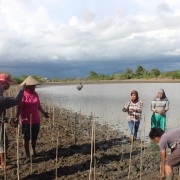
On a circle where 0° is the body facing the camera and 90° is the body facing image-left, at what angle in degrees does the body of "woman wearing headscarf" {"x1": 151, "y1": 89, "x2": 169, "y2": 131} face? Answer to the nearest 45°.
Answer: approximately 0°

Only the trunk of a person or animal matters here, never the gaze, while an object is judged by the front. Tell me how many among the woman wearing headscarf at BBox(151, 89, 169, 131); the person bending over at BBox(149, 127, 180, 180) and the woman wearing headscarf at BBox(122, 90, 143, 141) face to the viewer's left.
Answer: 1

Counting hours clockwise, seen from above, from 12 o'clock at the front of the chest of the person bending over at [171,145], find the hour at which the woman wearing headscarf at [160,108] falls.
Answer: The woman wearing headscarf is roughly at 3 o'clock from the person bending over.

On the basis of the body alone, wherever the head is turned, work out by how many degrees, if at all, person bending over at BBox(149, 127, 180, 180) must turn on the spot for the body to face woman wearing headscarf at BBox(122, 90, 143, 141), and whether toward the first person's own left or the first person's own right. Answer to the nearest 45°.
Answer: approximately 90° to the first person's own right

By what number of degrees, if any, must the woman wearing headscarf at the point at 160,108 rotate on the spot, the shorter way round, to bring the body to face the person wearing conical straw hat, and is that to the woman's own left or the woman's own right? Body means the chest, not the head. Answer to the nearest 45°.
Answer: approximately 45° to the woman's own right

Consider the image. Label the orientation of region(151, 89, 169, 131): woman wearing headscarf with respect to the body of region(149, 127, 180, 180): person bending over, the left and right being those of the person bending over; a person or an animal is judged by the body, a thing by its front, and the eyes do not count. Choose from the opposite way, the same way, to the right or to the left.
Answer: to the left

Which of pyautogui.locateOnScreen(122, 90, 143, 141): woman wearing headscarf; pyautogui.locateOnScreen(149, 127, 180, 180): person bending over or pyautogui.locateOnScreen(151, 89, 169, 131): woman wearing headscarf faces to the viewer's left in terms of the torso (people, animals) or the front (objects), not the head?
the person bending over

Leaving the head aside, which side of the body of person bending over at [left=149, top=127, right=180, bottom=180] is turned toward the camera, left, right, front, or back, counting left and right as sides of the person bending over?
left

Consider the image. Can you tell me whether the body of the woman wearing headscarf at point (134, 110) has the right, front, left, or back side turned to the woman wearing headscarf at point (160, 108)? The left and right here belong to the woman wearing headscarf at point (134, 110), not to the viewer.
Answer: left

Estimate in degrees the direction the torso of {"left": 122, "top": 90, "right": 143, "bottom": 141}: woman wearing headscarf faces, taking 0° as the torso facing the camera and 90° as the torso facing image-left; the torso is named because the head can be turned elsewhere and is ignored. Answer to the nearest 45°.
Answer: approximately 0°
